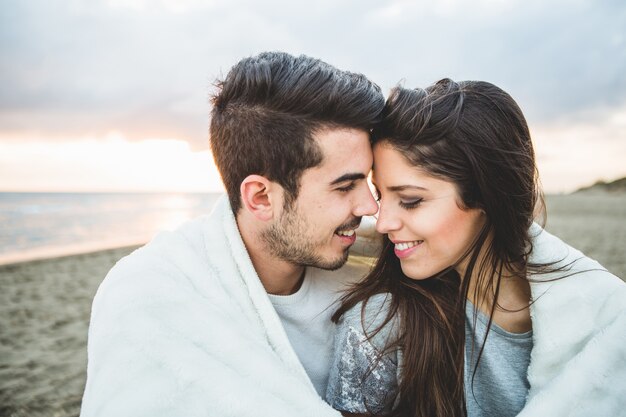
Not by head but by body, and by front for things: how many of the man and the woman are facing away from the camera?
0

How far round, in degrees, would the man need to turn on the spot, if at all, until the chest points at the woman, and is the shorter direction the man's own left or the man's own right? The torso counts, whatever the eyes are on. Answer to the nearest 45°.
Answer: approximately 45° to the man's own left

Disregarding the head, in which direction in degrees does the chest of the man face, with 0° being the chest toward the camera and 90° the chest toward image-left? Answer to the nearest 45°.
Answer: approximately 315°

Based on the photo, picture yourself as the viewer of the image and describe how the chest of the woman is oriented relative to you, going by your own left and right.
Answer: facing the viewer and to the left of the viewer

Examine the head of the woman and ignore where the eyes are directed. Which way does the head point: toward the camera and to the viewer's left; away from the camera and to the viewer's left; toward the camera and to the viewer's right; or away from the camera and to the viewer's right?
toward the camera and to the viewer's left
